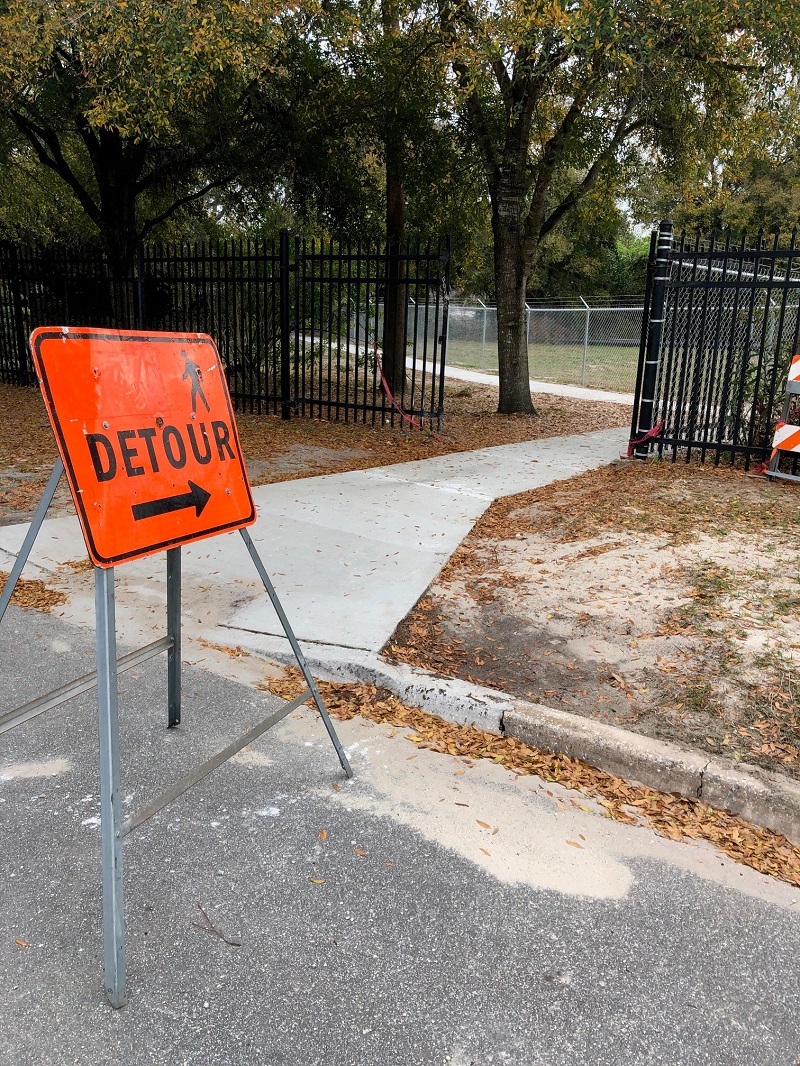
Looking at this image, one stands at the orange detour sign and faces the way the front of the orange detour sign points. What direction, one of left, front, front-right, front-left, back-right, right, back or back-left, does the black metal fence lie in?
back-left

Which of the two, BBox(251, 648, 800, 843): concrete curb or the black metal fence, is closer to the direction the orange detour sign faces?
the concrete curb

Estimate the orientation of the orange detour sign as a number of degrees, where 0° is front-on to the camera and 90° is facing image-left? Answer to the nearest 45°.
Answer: approximately 315°

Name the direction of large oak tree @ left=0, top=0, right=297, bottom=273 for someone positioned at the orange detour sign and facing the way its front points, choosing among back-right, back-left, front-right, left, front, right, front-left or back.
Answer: back-left

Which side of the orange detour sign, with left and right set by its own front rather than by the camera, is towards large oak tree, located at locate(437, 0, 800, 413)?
left

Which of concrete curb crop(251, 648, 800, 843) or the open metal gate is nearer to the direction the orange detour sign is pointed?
the concrete curb

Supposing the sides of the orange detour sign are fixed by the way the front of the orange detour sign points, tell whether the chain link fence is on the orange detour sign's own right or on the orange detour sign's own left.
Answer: on the orange detour sign's own left

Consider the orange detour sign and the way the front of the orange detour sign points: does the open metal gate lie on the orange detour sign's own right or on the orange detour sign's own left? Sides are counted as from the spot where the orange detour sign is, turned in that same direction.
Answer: on the orange detour sign's own left
